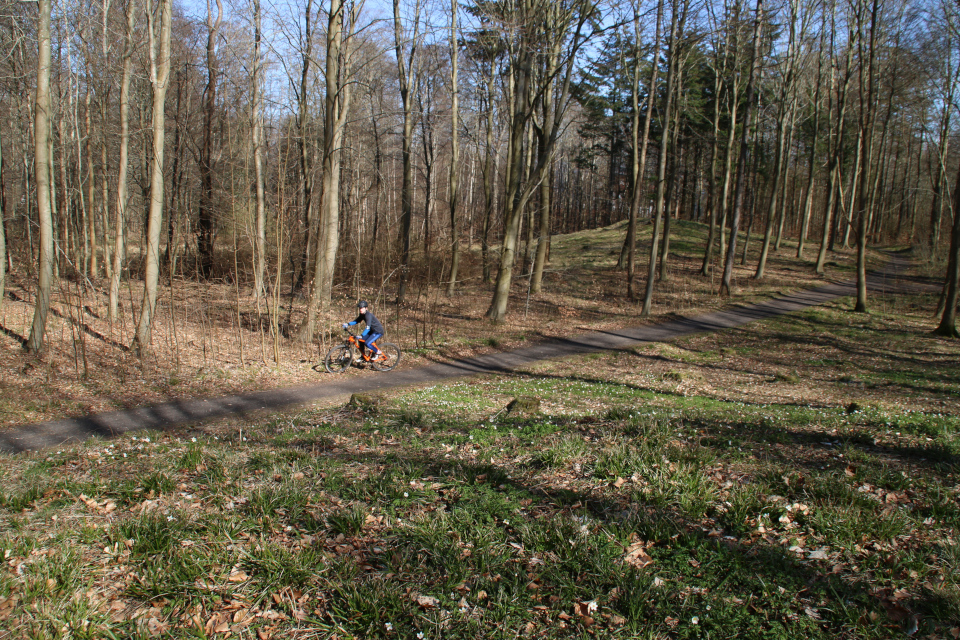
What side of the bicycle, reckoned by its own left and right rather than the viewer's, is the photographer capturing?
left

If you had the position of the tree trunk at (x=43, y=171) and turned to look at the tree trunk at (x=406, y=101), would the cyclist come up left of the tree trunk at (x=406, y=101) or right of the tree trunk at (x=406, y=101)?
right
